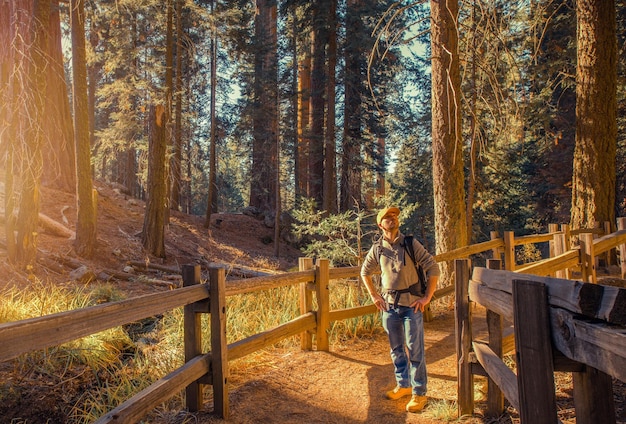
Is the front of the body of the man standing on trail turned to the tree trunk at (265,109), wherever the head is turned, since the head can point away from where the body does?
no

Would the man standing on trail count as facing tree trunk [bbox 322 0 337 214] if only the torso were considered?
no

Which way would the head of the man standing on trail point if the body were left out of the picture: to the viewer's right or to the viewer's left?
to the viewer's right

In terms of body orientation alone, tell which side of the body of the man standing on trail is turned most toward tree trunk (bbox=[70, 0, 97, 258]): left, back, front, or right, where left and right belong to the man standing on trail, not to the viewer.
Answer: right

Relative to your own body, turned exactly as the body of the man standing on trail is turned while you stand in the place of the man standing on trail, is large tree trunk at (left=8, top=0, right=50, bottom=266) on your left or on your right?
on your right

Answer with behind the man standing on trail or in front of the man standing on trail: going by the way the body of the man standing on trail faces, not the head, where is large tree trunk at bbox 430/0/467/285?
behind

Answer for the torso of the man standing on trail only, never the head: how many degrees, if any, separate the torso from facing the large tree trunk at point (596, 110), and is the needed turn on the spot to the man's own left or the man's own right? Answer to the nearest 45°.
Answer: approximately 180°

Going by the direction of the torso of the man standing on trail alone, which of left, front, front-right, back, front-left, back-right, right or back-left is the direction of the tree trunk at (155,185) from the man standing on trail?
right

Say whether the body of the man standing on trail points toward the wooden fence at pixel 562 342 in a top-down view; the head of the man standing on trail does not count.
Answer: no

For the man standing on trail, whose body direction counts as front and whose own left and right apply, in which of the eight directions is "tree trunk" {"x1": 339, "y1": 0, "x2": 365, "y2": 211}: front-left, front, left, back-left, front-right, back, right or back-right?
back-right

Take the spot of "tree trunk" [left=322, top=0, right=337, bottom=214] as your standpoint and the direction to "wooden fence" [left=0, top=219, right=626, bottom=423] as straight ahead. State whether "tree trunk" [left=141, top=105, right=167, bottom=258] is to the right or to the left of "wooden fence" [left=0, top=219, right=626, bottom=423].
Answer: right

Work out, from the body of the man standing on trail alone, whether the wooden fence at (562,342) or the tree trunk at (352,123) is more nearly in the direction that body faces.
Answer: the wooden fence
